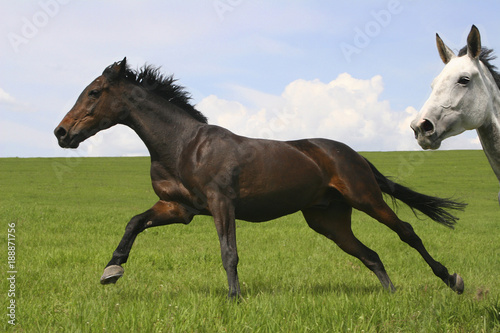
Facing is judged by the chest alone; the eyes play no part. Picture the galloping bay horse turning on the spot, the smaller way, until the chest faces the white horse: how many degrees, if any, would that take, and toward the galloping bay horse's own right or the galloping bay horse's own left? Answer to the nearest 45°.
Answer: approximately 135° to the galloping bay horse's own left

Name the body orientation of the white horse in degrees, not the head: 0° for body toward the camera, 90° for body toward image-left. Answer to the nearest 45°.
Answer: approximately 45°

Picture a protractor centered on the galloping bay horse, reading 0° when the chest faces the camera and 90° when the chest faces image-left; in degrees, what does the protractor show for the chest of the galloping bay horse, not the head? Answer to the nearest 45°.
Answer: approximately 90°

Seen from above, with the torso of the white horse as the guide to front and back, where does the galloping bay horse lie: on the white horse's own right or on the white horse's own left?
on the white horse's own right
